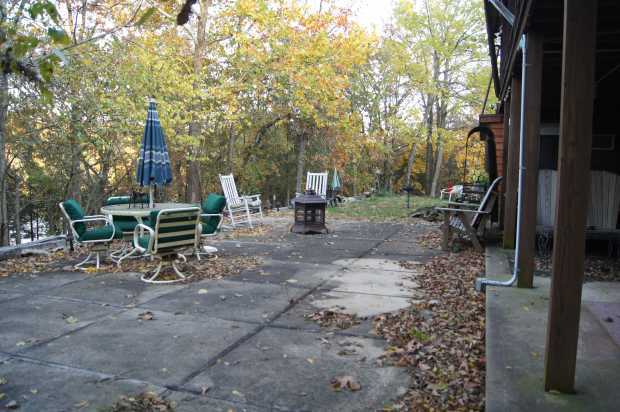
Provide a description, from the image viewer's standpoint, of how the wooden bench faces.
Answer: facing to the left of the viewer

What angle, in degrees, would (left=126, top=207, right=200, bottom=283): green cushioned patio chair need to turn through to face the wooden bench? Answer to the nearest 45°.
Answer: approximately 135° to its right

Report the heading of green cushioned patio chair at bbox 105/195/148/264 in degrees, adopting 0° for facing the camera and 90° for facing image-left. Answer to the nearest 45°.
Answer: approximately 0°

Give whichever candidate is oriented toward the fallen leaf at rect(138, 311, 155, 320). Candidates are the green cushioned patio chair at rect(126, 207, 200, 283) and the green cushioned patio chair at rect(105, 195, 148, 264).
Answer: the green cushioned patio chair at rect(105, 195, 148, 264)

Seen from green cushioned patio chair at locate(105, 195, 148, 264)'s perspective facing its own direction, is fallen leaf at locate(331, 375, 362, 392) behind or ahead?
ahead

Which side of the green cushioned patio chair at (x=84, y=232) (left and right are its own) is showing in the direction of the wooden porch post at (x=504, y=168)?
front

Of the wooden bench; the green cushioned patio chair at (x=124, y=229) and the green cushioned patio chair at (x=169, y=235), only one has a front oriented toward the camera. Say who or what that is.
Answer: the green cushioned patio chair at (x=124, y=229)

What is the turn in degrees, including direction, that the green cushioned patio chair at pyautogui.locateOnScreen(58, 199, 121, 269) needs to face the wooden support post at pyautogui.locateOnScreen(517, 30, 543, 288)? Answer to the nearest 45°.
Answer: approximately 45° to its right

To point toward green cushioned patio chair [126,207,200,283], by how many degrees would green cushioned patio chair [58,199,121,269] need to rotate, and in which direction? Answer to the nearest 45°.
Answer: approximately 45° to its right

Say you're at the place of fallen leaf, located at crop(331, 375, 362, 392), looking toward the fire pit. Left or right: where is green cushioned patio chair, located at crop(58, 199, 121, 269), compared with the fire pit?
left

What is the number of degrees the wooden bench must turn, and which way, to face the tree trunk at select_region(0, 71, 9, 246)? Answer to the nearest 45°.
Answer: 0° — it already faces it

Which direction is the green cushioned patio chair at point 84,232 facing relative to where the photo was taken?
to the viewer's right

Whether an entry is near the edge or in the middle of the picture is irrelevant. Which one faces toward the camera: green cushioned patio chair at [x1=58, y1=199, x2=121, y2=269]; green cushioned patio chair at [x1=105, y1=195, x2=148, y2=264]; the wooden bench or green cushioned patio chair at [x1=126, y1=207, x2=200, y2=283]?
green cushioned patio chair at [x1=105, y1=195, x2=148, y2=264]

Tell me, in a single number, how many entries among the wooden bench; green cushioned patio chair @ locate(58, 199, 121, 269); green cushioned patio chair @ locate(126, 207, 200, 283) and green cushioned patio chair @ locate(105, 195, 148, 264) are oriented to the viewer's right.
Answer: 1

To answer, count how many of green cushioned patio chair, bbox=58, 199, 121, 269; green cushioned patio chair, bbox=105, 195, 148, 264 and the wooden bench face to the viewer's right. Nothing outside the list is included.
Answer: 1
